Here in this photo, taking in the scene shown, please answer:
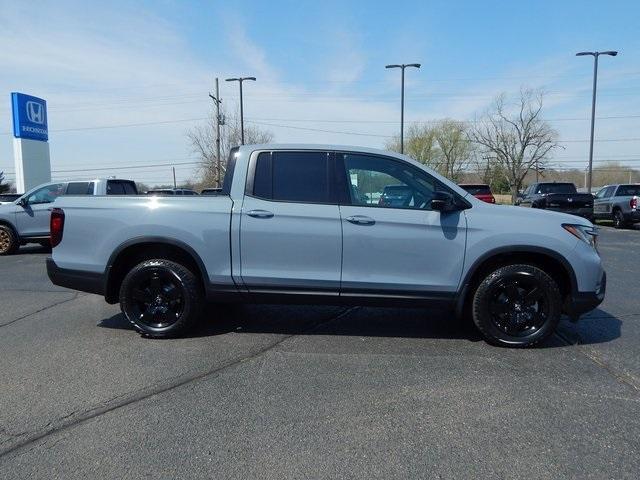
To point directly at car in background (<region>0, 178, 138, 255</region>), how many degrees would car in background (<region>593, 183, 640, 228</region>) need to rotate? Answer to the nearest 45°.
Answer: approximately 90° to its left

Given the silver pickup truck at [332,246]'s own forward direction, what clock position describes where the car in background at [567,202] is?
The car in background is roughly at 10 o'clock from the silver pickup truck.

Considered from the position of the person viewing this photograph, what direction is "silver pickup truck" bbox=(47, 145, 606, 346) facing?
facing to the right of the viewer

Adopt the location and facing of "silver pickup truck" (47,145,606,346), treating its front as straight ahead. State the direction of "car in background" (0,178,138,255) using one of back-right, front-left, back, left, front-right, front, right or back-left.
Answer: back-left

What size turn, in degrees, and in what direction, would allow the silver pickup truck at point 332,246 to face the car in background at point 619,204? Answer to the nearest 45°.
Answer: approximately 45° to its left

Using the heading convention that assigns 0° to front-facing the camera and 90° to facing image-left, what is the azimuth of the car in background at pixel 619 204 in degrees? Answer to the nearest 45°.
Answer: approximately 135°

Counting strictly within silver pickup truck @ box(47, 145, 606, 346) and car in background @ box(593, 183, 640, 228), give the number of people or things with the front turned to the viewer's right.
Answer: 1

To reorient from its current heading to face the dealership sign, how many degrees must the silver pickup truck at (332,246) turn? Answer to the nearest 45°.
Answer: approximately 135° to its left
